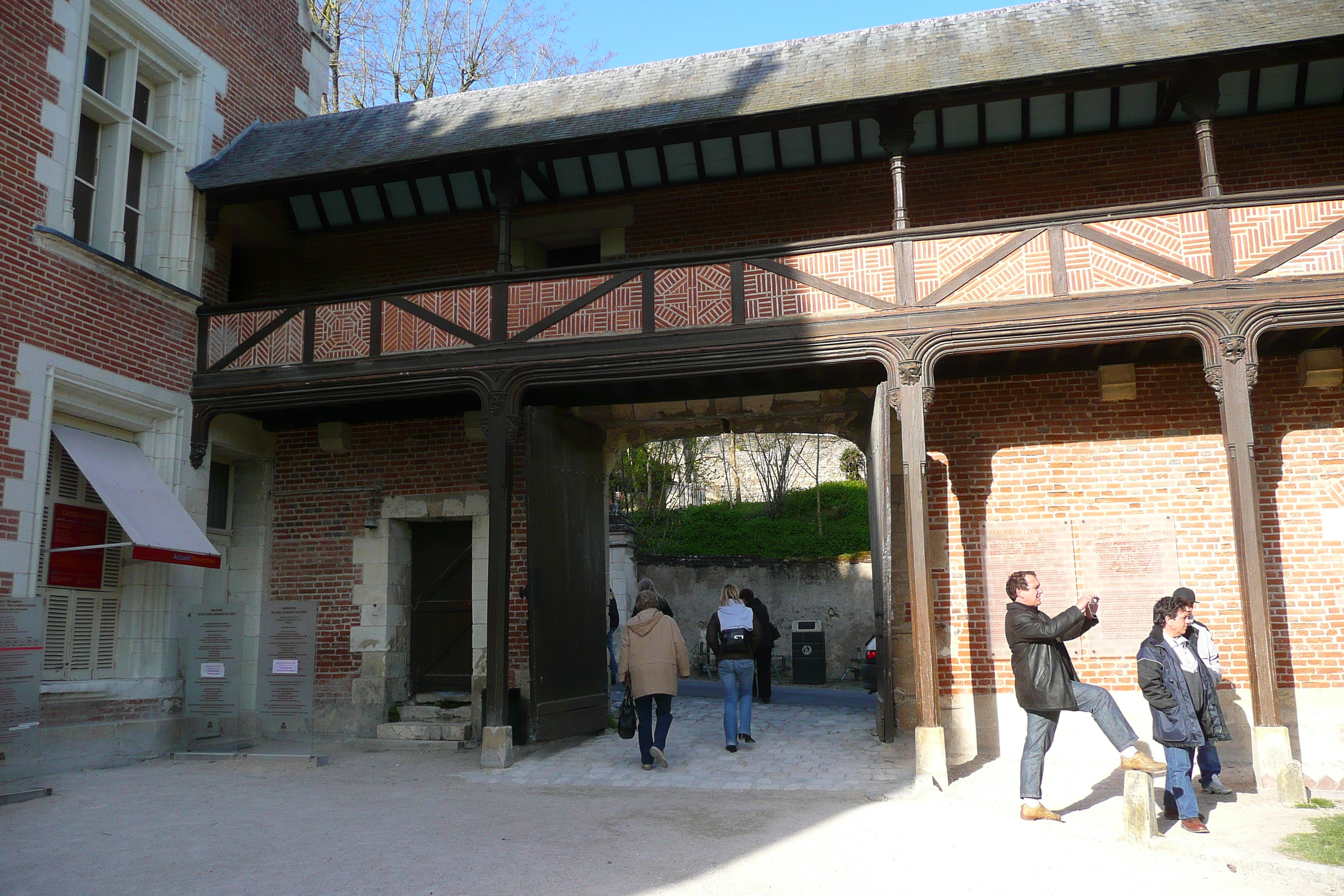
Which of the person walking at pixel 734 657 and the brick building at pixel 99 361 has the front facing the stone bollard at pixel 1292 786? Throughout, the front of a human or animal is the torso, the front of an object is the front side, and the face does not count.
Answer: the brick building

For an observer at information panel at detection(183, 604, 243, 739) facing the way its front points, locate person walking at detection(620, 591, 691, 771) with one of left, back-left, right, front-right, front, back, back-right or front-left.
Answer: front-left

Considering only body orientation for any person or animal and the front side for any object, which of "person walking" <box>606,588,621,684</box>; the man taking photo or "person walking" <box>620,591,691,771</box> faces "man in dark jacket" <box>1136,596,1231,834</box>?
the man taking photo

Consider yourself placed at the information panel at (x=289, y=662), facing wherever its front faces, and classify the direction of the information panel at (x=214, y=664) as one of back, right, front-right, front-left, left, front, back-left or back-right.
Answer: back-right

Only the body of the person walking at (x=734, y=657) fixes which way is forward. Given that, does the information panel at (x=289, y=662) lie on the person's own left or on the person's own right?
on the person's own left

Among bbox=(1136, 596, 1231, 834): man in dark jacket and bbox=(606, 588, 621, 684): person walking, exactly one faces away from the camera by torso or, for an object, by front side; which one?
the person walking

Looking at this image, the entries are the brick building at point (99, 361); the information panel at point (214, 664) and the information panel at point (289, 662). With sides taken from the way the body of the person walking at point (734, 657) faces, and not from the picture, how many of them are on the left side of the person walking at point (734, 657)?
3

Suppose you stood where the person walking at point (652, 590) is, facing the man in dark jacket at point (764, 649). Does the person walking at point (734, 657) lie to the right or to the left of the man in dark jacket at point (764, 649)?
right

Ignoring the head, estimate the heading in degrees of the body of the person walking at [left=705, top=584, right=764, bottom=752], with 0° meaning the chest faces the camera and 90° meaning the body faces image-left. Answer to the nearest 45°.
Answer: approximately 180°
